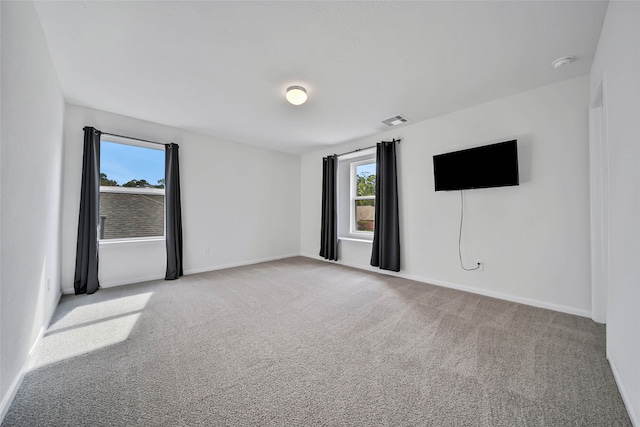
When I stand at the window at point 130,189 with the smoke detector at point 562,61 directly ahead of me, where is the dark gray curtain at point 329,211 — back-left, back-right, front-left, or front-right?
front-left

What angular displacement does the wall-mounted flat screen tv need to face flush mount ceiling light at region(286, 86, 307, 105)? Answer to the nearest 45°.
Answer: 0° — it already faces it

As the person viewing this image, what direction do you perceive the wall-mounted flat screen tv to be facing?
facing the viewer and to the left of the viewer

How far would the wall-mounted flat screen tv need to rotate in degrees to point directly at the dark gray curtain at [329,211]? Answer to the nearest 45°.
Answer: approximately 45° to its right

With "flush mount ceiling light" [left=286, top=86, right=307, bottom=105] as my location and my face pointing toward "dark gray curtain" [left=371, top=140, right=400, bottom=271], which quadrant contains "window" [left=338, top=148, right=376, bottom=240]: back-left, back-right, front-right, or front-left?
front-left

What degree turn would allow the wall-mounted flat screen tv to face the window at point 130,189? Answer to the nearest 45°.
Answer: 0° — it already faces it

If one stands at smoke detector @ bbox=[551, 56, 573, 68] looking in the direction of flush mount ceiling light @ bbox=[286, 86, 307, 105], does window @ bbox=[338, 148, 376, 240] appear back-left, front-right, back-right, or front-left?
front-right

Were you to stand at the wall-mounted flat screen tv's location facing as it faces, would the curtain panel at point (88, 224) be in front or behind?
in front
